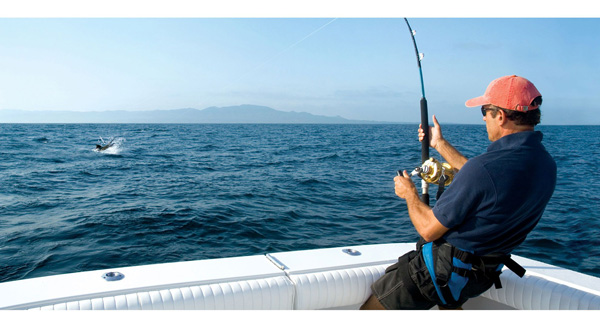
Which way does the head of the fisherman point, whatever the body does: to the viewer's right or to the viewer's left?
to the viewer's left

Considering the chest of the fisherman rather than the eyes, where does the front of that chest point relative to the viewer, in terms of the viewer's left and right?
facing away from the viewer and to the left of the viewer
